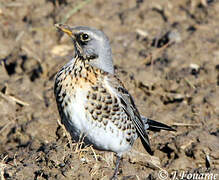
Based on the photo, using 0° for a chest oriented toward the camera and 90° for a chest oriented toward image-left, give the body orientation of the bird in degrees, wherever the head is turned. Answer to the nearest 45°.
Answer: approximately 45°
